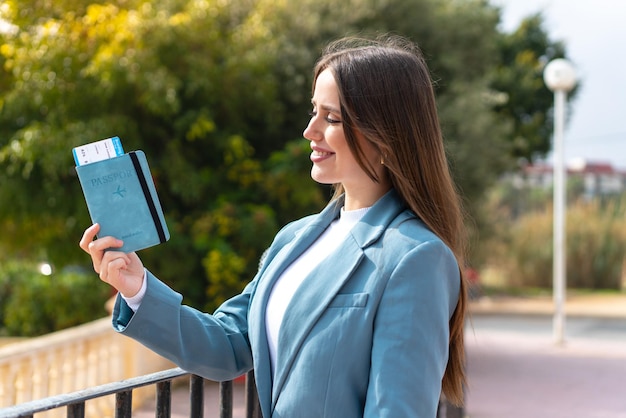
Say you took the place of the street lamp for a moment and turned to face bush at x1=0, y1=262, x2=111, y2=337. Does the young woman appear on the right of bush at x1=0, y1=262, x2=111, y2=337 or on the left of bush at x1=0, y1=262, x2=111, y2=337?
left

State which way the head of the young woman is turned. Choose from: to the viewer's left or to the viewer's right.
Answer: to the viewer's left

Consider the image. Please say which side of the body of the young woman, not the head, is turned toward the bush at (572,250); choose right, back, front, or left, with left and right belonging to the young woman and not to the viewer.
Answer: back

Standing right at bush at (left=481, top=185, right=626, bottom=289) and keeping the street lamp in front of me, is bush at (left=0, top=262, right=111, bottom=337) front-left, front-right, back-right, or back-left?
front-right

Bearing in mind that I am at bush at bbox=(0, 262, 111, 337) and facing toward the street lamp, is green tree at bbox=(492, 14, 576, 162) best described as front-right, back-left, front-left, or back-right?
front-left

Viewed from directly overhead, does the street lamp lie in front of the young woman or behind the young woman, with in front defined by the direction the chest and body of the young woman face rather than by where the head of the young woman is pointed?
behind

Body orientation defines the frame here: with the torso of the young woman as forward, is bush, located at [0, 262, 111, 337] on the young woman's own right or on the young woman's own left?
on the young woman's own right

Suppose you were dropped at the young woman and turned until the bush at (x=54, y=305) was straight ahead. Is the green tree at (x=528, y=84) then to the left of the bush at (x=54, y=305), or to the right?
right

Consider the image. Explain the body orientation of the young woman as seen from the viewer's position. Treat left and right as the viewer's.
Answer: facing the viewer and to the left of the viewer
